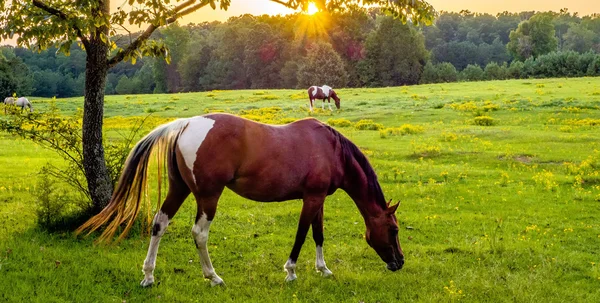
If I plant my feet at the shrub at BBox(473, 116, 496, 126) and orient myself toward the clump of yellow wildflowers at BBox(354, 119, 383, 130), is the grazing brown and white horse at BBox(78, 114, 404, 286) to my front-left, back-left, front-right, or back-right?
front-left

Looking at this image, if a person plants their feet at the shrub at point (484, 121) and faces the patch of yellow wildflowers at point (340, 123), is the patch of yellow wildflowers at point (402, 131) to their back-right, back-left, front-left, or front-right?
front-left

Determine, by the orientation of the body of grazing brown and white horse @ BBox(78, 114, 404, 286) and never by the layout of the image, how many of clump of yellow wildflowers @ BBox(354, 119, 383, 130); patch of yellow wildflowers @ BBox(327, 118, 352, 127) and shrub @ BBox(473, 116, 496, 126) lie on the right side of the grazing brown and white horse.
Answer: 0

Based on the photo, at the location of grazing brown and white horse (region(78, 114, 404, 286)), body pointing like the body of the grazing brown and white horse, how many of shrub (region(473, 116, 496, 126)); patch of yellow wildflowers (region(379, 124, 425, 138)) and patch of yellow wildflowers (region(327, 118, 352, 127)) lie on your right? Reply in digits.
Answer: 0

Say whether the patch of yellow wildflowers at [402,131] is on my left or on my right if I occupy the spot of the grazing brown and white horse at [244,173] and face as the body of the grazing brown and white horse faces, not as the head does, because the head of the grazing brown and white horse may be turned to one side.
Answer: on my left

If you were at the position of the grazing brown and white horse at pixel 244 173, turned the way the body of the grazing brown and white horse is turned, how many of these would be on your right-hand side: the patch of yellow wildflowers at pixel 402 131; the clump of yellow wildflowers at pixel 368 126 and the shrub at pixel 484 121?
0

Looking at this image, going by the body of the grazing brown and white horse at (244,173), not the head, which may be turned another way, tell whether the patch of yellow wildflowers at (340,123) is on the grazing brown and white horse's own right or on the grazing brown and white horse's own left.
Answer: on the grazing brown and white horse's own left

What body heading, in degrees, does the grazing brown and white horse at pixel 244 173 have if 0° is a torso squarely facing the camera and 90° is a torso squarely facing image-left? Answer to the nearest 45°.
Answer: approximately 270°

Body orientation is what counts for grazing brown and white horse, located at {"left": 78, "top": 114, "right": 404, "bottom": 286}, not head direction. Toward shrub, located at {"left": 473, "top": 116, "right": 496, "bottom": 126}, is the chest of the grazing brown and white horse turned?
no

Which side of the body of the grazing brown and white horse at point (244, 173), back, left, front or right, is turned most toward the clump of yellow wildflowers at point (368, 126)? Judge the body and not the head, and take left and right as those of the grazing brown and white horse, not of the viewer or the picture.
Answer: left

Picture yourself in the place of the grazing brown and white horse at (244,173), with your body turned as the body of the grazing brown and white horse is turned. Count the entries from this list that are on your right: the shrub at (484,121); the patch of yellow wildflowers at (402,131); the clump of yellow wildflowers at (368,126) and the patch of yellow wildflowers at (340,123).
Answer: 0

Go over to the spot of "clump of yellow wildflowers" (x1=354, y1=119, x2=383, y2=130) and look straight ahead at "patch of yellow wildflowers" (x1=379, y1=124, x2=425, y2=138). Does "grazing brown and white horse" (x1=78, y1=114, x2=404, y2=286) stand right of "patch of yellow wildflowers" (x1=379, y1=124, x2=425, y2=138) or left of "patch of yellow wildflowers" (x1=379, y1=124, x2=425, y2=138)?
right
